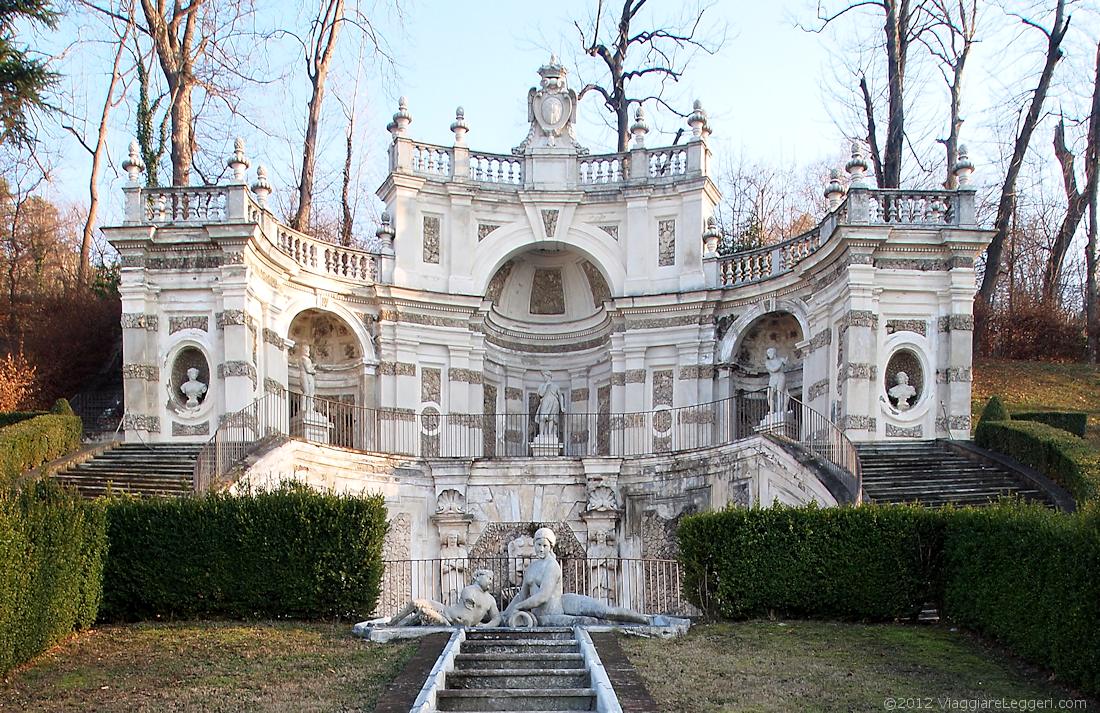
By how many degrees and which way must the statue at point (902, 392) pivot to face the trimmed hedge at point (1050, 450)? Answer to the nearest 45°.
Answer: approximately 45° to its left

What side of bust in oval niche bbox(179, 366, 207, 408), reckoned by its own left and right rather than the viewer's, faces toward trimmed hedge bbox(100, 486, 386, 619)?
front

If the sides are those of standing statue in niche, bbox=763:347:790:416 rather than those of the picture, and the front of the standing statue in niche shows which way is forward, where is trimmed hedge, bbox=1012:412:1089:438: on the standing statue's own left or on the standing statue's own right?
on the standing statue's own left

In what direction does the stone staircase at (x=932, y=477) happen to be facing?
toward the camera

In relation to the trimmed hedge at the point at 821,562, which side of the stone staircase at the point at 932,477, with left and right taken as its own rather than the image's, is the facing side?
front

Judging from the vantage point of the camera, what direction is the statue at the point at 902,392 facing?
facing the viewer

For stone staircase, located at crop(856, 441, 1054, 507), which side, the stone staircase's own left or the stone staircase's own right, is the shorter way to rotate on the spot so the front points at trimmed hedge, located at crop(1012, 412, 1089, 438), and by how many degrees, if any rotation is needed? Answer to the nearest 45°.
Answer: approximately 135° to the stone staircase's own left

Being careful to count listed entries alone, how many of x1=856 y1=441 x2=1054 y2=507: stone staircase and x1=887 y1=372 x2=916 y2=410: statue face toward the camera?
2
